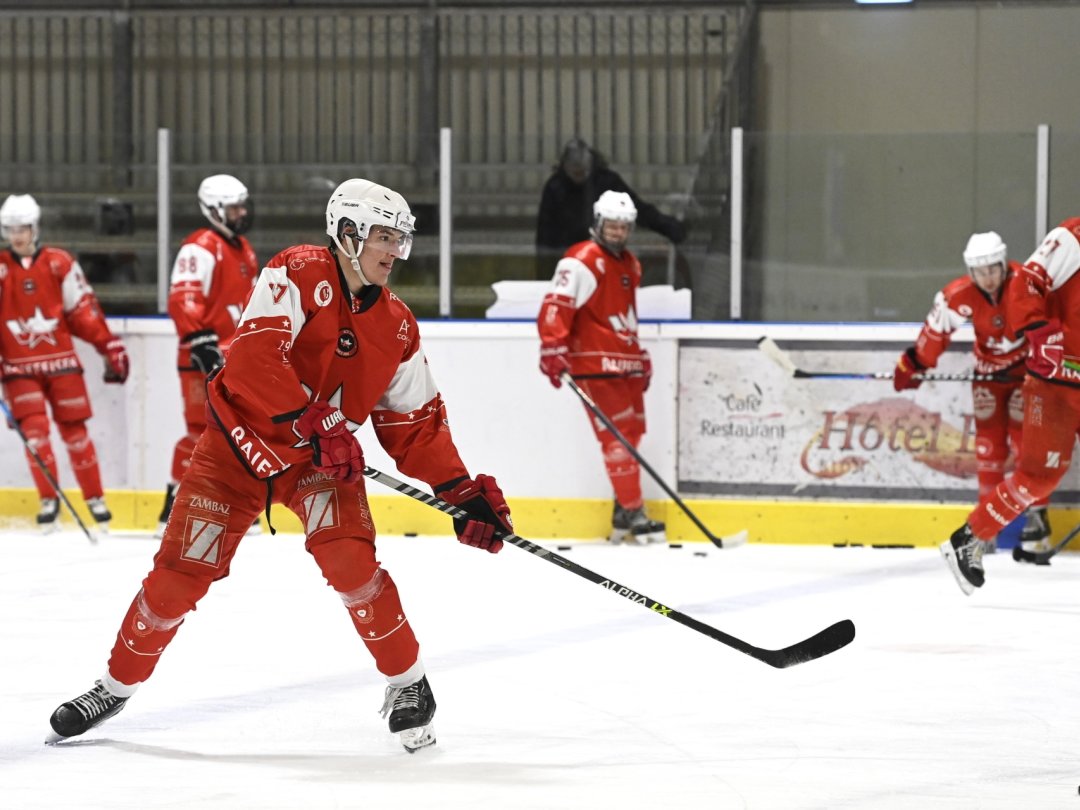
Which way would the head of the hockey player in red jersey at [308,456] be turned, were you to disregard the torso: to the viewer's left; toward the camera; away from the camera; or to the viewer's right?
to the viewer's right

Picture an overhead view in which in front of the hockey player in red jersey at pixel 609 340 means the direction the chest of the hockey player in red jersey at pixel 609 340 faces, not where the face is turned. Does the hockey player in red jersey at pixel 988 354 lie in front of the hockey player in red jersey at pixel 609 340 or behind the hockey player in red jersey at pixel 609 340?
in front

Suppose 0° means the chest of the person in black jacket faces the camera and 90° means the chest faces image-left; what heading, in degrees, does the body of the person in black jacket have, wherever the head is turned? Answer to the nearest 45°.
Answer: approximately 0°

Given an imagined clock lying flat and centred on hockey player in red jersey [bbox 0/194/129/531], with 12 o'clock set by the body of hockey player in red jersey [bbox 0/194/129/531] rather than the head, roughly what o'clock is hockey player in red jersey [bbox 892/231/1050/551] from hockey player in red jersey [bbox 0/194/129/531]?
hockey player in red jersey [bbox 892/231/1050/551] is roughly at 10 o'clock from hockey player in red jersey [bbox 0/194/129/531].

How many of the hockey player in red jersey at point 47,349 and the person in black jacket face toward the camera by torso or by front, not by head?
2
